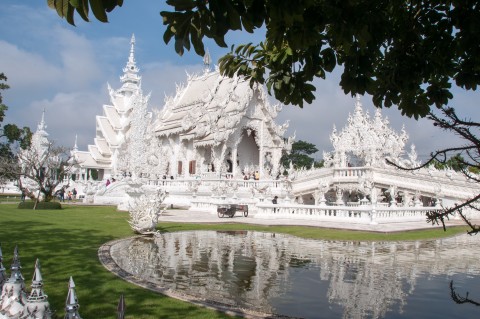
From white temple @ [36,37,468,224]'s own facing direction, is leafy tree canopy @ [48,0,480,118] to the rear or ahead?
ahead

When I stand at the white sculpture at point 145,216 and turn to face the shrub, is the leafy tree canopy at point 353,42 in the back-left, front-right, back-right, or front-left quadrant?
back-left

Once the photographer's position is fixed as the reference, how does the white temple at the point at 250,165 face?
facing the viewer and to the right of the viewer

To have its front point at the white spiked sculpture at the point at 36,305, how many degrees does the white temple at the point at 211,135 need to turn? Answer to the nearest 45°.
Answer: approximately 45° to its right

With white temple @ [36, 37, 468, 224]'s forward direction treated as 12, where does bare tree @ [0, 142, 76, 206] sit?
The bare tree is roughly at 4 o'clock from the white temple.

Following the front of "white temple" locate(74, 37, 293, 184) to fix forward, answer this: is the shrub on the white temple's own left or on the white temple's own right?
on the white temple's own right

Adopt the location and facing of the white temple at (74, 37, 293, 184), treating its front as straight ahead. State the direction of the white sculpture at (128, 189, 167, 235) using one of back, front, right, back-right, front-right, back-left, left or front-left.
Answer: front-right

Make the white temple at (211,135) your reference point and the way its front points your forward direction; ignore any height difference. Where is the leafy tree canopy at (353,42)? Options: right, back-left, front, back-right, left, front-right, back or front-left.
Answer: front-right

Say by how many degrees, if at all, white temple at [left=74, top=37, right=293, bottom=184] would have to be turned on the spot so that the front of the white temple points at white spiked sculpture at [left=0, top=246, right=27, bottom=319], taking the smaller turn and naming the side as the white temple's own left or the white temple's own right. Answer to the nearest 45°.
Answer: approximately 45° to the white temple's own right
